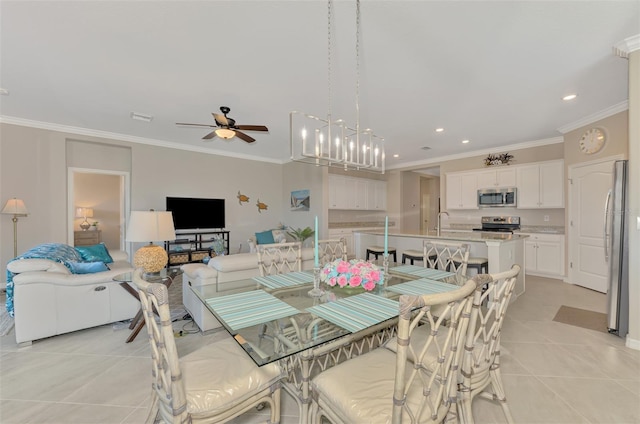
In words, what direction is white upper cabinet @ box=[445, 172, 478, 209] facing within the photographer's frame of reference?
facing the viewer

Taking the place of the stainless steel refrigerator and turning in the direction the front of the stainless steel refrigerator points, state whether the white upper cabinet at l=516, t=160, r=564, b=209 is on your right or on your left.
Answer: on your right

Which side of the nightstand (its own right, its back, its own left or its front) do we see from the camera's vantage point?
front

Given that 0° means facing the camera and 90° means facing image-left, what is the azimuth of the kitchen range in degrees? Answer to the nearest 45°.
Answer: approximately 0°

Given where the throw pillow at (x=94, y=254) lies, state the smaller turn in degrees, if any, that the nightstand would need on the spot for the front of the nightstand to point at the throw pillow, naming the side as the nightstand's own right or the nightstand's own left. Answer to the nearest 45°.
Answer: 0° — it already faces it

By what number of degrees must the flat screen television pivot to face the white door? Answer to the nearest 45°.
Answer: approximately 45° to its left

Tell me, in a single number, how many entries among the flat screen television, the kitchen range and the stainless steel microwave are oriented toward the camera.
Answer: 3

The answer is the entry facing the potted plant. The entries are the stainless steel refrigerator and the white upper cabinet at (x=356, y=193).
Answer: the stainless steel refrigerator

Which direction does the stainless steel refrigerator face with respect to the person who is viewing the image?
facing to the left of the viewer

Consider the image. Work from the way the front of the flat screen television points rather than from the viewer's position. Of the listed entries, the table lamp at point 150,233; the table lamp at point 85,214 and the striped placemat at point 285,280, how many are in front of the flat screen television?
2

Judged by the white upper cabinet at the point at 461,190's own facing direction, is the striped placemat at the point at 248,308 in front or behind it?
in front

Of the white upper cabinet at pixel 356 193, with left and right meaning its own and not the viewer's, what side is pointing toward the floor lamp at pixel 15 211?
right

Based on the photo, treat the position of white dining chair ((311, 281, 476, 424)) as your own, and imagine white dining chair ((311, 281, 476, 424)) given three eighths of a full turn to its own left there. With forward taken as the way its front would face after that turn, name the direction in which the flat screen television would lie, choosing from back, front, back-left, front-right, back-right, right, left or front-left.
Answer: back-right

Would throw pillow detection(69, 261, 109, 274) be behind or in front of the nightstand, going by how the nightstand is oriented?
in front

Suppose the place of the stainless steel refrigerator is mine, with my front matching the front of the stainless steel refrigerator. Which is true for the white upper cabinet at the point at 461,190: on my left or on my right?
on my right
